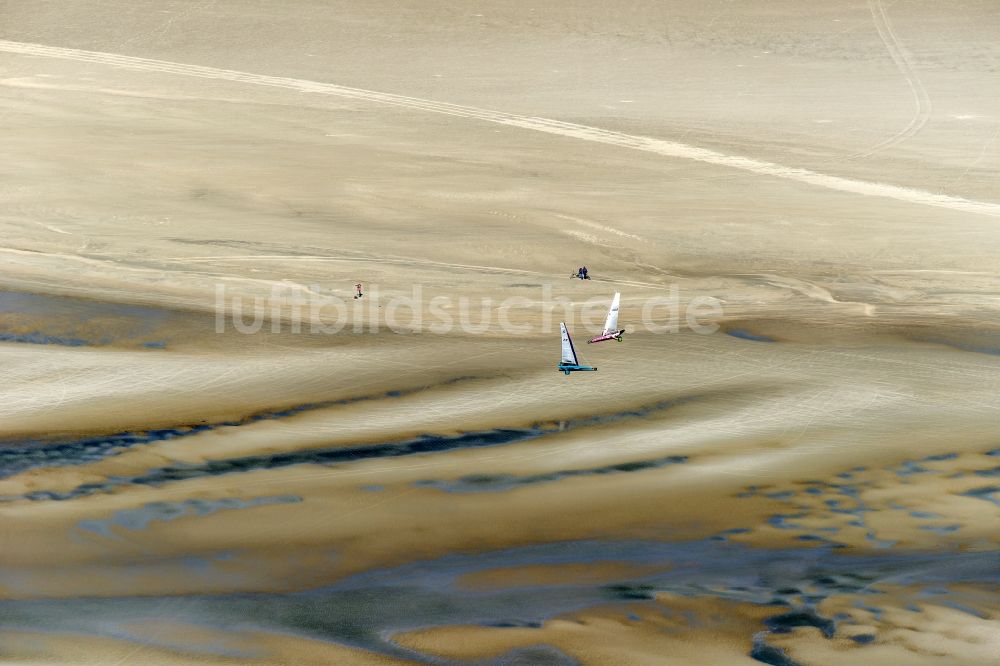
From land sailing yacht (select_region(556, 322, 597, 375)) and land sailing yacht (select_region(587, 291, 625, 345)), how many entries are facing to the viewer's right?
1
